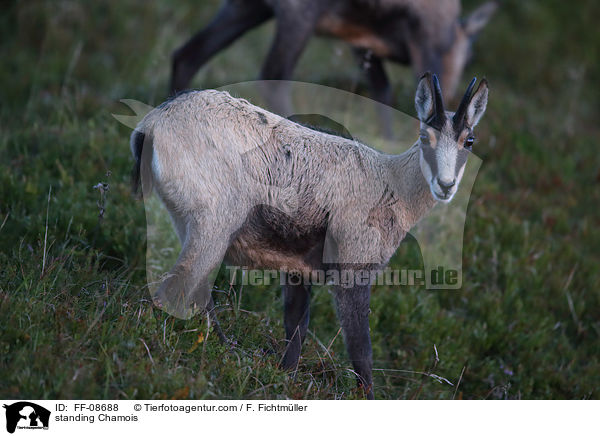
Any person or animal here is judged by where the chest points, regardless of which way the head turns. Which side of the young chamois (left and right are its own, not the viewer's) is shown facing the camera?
right

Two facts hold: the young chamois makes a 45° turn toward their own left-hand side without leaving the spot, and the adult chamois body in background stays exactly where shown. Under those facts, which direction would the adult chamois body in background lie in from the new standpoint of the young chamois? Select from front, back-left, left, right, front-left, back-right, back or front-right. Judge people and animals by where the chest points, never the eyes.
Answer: front-left

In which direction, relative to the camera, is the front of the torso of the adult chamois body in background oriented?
to the viewer's right
